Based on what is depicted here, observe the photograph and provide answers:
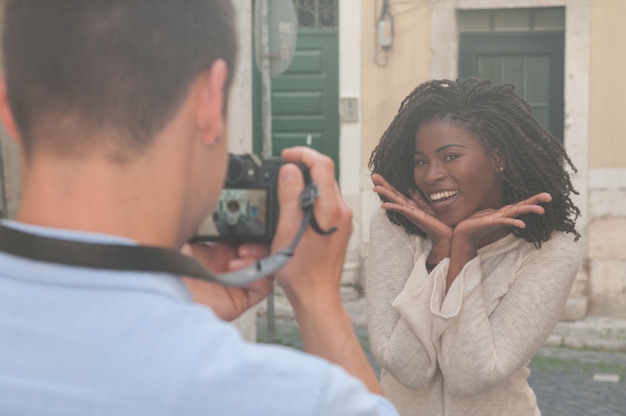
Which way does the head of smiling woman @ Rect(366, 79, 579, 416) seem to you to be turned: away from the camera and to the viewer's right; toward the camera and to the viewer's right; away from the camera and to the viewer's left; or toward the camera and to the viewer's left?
toward the camera and to the viewer's left

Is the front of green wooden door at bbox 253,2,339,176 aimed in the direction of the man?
yes

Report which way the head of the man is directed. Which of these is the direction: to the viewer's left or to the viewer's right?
to the viewer's right

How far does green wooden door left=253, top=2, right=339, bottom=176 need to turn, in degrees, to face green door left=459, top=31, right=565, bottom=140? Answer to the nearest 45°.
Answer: approximately 90° to its left

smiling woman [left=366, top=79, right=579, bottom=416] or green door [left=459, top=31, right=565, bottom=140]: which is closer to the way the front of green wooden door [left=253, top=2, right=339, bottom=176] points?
the smiling woman

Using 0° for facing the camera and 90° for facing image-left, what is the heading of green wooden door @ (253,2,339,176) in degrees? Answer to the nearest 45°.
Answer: approximately 0°

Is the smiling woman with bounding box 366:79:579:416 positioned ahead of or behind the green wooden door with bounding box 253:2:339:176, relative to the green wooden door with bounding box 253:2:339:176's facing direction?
ahead
